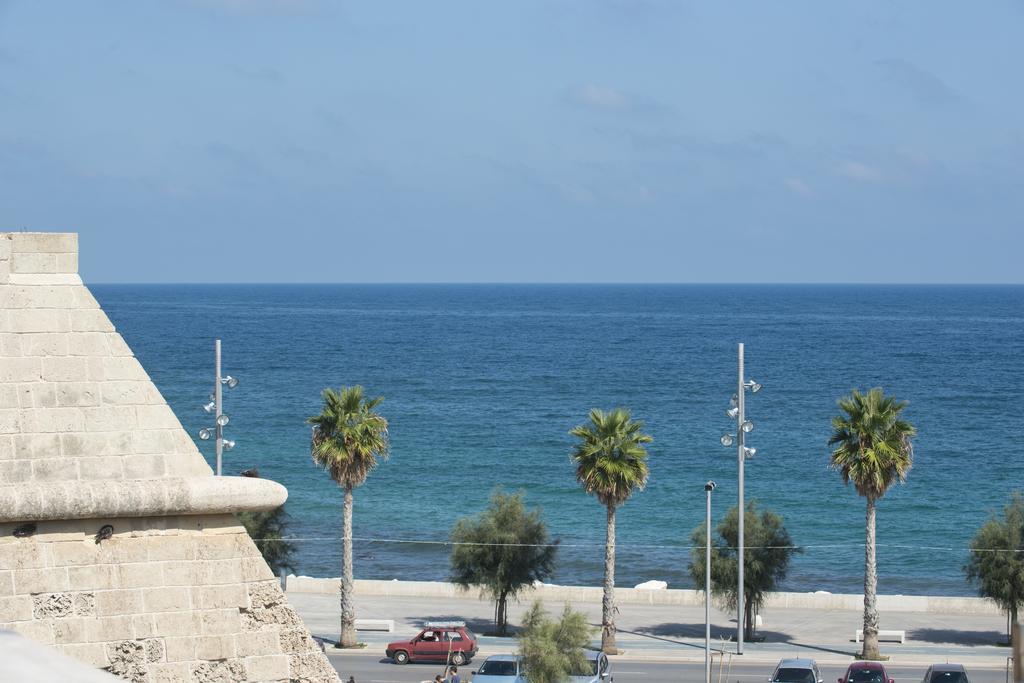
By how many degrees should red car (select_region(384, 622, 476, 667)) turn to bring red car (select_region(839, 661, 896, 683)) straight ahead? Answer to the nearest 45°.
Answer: approximately 135° to its left

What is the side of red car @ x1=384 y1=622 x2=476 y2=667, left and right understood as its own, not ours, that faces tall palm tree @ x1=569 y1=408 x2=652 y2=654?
back

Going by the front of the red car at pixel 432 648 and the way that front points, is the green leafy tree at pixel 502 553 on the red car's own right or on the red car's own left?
on the red car's own right

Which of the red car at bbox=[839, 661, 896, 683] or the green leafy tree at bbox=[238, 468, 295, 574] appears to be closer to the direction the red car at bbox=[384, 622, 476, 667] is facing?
the green leafy tree

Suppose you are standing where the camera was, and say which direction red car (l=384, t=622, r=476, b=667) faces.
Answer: facing to the left of the viewer

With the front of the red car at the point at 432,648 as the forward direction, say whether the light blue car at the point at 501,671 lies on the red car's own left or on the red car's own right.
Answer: on the red car's own left

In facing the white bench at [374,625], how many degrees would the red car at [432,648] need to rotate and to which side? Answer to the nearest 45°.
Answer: approximately 90° to its right

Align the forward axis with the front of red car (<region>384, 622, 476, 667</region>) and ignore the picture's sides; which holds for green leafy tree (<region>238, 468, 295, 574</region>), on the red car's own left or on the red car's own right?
on the red car's own right

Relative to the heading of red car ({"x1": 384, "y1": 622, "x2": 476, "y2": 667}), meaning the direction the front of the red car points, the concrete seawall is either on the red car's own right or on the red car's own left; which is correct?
on the red car's own right

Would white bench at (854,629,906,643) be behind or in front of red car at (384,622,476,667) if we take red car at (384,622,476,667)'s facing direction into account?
behind
